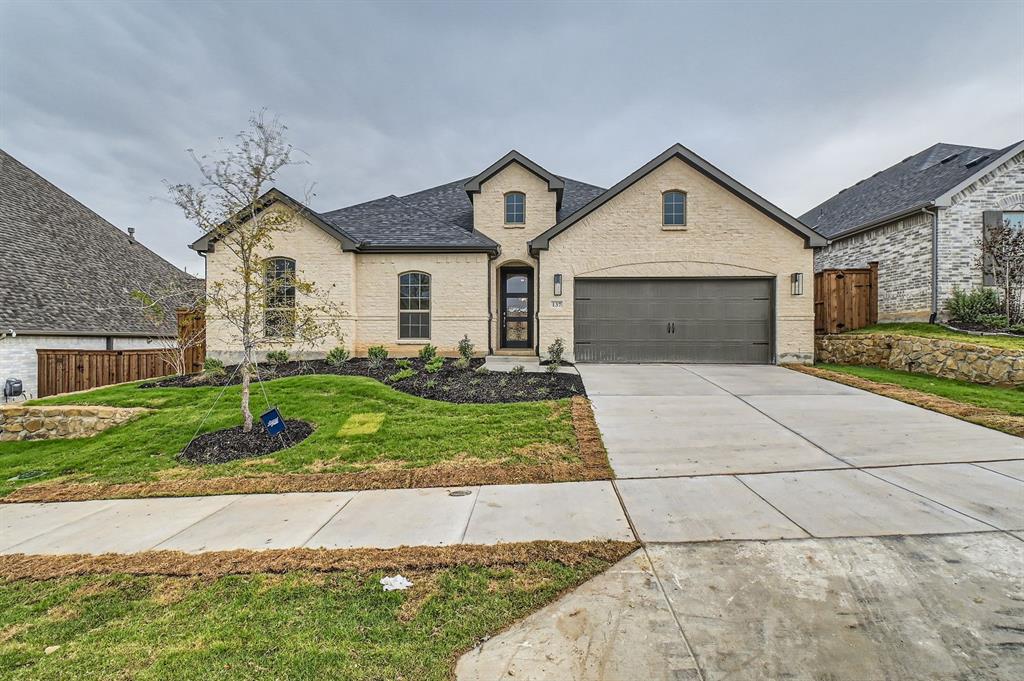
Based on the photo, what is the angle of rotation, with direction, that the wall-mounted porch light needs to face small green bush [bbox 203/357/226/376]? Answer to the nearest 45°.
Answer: approximately 90° to its right

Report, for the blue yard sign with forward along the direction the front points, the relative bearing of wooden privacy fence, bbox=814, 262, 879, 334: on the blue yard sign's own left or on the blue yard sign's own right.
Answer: on the blue yard sign's own left

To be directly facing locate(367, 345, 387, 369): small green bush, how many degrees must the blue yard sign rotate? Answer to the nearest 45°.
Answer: approximately 135° to its left

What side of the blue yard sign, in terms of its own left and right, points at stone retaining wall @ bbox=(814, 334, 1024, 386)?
left

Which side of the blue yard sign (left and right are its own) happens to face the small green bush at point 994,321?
left

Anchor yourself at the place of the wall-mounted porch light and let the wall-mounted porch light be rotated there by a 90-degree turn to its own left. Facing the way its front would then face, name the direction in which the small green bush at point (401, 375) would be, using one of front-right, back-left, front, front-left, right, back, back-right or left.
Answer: back

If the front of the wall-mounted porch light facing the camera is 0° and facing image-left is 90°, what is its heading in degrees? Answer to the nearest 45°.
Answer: approximately 315°

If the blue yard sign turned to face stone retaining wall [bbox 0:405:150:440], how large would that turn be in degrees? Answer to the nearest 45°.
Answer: approximately 135° to its right

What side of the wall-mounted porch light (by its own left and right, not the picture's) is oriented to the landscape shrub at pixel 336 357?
right

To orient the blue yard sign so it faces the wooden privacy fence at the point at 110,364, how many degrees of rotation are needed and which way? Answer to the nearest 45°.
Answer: approximately 135° to its right

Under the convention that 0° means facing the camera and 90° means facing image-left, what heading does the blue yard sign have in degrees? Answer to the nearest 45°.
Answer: approximately 0°
